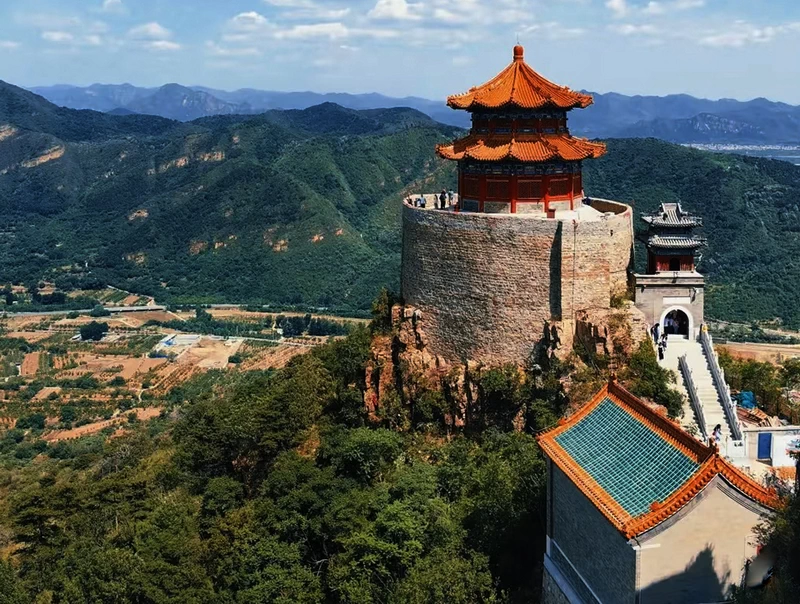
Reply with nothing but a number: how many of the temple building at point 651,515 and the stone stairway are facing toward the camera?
1
